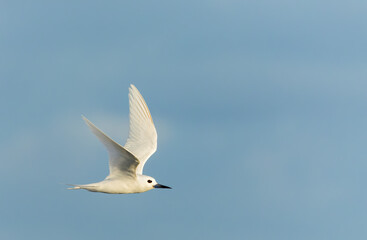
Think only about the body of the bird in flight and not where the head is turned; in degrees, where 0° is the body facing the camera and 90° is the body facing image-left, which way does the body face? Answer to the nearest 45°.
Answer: approximately 270°
